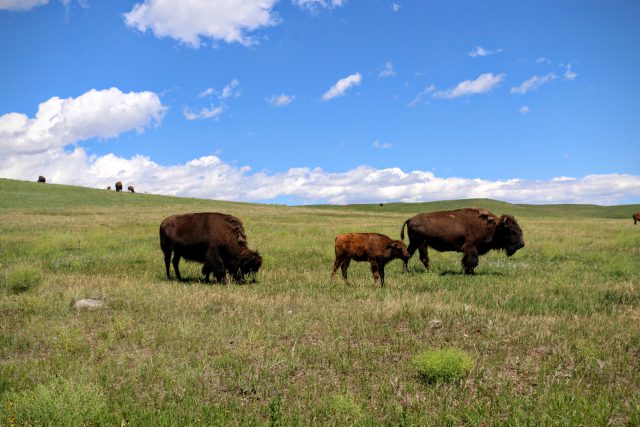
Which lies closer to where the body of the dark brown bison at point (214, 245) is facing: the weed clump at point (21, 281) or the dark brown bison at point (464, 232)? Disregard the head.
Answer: the dark brown bison

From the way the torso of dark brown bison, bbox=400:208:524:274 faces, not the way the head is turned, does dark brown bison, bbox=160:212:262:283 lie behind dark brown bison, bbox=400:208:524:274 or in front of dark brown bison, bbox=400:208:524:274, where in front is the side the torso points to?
behind

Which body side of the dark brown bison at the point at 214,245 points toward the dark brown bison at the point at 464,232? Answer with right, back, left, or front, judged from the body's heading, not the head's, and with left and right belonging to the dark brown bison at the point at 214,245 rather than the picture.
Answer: front

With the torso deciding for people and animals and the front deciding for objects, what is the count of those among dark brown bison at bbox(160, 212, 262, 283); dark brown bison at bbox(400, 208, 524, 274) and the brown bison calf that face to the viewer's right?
3

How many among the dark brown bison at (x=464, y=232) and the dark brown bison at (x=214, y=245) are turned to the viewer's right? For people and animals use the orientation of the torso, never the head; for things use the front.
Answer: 2

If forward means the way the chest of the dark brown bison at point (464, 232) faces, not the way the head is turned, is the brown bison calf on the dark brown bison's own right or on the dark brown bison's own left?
on the dark brown bison's own right

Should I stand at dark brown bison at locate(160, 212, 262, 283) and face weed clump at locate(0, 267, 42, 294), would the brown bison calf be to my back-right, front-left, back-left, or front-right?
back-left

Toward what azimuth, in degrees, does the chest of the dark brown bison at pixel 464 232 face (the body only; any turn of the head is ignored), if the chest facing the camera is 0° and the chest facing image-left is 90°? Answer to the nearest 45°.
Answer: approximately 270°

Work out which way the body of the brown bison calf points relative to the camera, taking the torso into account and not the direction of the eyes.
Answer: to the viewer's right

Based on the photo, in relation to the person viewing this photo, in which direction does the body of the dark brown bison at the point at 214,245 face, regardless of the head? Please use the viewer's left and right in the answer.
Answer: facing to the right of the viewer

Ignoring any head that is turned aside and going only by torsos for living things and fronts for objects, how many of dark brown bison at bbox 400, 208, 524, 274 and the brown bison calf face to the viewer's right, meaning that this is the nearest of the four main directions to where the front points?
2

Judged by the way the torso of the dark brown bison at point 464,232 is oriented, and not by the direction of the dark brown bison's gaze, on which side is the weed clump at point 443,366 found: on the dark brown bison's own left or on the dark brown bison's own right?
on the dark brown bison's own right
